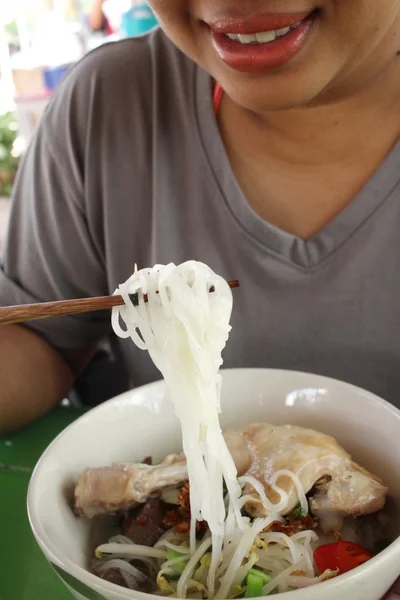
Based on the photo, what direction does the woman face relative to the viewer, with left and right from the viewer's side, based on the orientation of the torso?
facing the viewer
